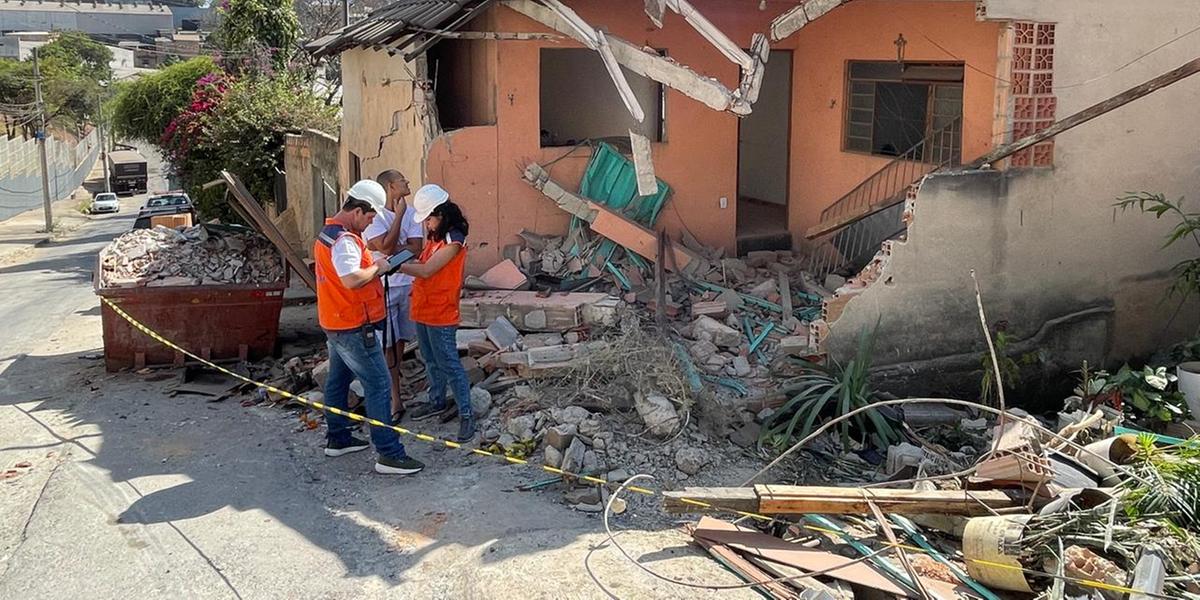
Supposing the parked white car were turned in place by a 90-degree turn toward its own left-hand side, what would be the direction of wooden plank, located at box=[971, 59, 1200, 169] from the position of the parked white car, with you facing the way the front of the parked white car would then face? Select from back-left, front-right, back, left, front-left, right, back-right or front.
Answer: right

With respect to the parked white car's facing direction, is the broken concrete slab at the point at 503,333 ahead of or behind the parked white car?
ahead

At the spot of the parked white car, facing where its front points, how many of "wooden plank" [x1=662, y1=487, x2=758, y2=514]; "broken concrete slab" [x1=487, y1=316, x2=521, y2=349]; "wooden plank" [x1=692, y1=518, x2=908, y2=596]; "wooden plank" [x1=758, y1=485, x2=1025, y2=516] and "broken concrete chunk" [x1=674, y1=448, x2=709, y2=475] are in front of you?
5

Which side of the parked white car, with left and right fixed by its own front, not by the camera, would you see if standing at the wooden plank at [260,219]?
front

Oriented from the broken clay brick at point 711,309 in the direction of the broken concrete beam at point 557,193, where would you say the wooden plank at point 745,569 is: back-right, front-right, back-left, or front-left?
back-left

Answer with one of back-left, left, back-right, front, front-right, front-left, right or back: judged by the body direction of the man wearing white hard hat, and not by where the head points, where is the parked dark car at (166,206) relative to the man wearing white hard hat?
left

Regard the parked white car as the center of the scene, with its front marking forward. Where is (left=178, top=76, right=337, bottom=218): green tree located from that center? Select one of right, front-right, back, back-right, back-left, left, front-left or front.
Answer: front

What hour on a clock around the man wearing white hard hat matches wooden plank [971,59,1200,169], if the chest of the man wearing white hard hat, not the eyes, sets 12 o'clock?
The wooden plank is roughly at 12 o'clock from the man wearing white hard hat.

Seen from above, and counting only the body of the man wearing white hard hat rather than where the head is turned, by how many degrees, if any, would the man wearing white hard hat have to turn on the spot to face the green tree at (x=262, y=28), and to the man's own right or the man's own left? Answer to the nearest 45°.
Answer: approximately 90° to the man's own left

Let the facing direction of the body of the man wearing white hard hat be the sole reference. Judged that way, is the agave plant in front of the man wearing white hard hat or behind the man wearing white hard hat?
in front

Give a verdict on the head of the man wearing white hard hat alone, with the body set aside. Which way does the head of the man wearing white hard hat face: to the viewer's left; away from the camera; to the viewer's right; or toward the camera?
to the viewer's right

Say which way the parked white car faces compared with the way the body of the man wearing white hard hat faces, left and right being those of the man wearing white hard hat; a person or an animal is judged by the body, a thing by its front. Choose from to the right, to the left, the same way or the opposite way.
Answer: to the right

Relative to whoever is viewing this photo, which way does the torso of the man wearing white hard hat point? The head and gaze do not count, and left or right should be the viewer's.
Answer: facing to the right of the viewer

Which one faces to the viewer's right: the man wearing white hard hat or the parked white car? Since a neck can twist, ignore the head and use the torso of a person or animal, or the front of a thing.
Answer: the man wearing white hard hat

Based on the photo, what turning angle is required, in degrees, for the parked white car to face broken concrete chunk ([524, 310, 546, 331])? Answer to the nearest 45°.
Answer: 0° — it already faces it

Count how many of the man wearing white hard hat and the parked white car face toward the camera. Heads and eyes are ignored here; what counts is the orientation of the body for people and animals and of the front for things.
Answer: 1

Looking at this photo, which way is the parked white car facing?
toward the camera
